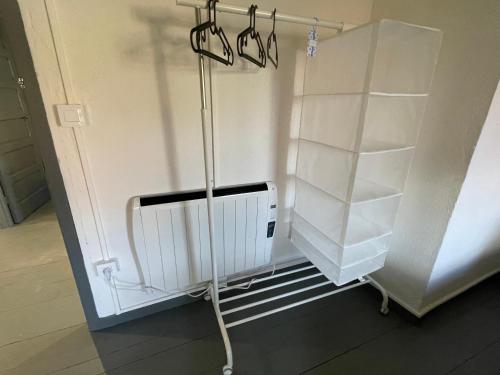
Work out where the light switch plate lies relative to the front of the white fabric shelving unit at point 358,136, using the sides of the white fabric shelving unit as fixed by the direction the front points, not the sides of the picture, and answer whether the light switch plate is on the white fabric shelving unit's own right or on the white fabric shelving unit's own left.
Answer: on the white fabric shelving unit's own right

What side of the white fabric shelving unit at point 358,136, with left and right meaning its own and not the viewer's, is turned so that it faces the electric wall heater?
right

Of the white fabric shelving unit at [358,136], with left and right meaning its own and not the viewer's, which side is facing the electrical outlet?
right

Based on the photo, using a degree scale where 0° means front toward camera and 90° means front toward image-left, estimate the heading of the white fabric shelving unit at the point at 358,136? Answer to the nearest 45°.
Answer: approximately 315°

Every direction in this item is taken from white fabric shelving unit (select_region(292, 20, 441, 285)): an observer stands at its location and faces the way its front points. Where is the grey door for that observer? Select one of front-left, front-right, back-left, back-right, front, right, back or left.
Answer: back-right
